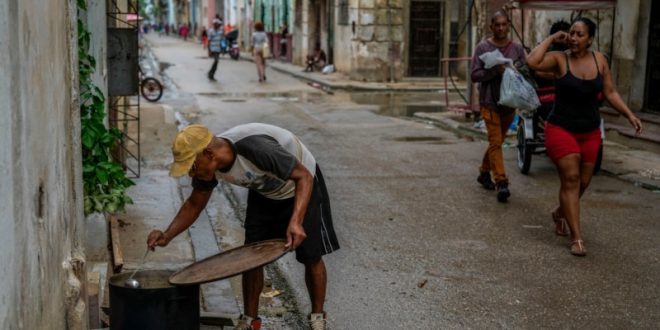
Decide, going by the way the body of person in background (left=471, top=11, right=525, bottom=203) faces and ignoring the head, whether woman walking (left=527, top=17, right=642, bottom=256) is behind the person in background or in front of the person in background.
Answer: in front

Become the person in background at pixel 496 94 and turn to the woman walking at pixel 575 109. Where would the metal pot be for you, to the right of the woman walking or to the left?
right

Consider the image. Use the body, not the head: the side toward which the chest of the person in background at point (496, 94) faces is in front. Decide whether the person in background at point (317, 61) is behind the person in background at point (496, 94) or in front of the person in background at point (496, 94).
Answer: behind

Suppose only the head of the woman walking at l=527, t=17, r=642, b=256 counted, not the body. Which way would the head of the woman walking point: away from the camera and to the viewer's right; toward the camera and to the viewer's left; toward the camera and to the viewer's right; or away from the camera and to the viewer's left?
toward the camera and to the viewer's left

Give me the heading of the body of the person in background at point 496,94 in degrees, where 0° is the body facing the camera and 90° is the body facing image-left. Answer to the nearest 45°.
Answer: approximately 0°

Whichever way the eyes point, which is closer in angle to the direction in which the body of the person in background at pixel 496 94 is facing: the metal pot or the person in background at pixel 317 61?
the metal pot

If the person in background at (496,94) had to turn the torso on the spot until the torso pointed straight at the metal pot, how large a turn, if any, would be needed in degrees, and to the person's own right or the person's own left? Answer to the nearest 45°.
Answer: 0° — they already face it
